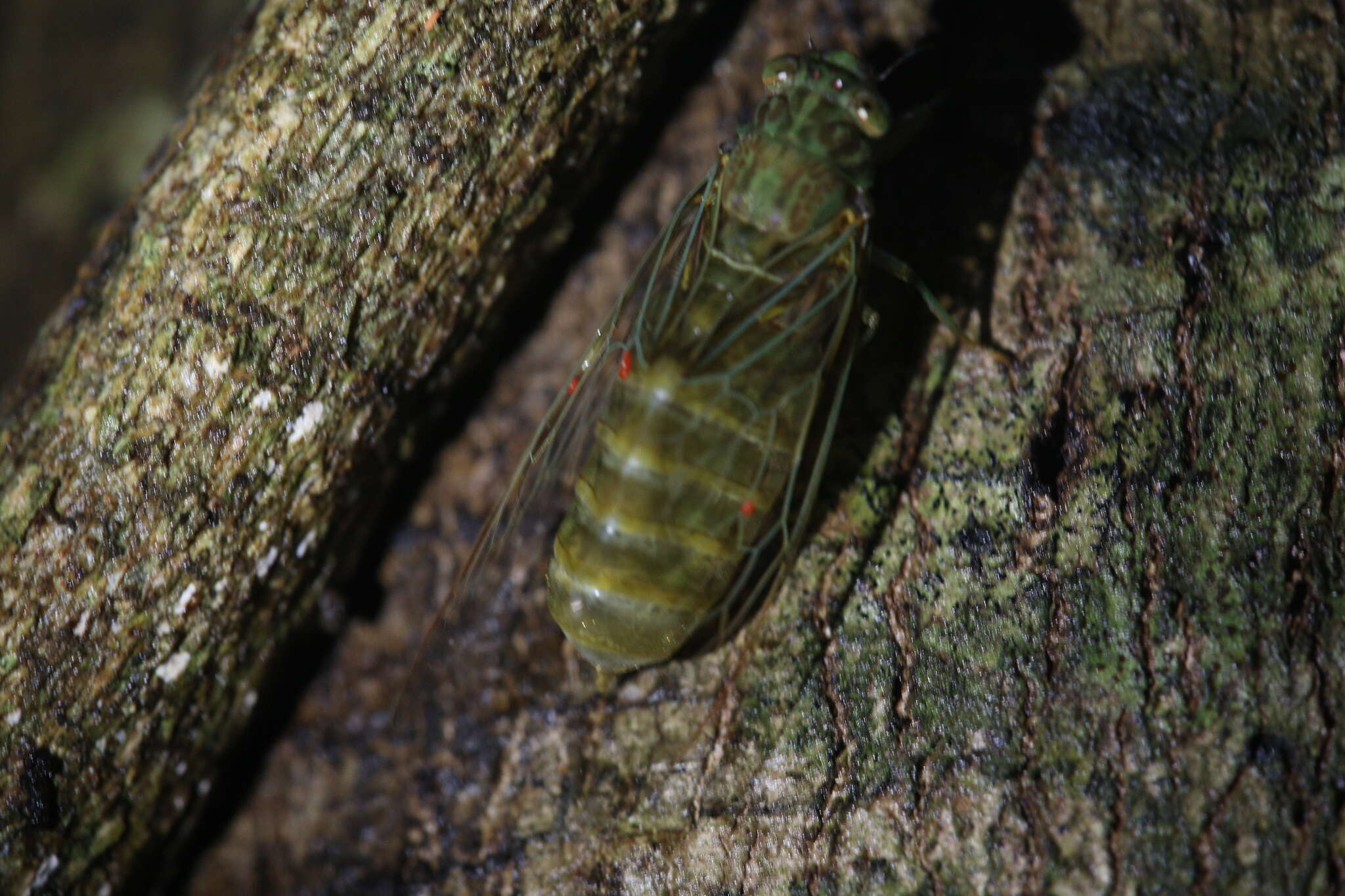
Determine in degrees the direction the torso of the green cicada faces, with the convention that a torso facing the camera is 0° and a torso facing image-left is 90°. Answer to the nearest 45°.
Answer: approximately 225°
